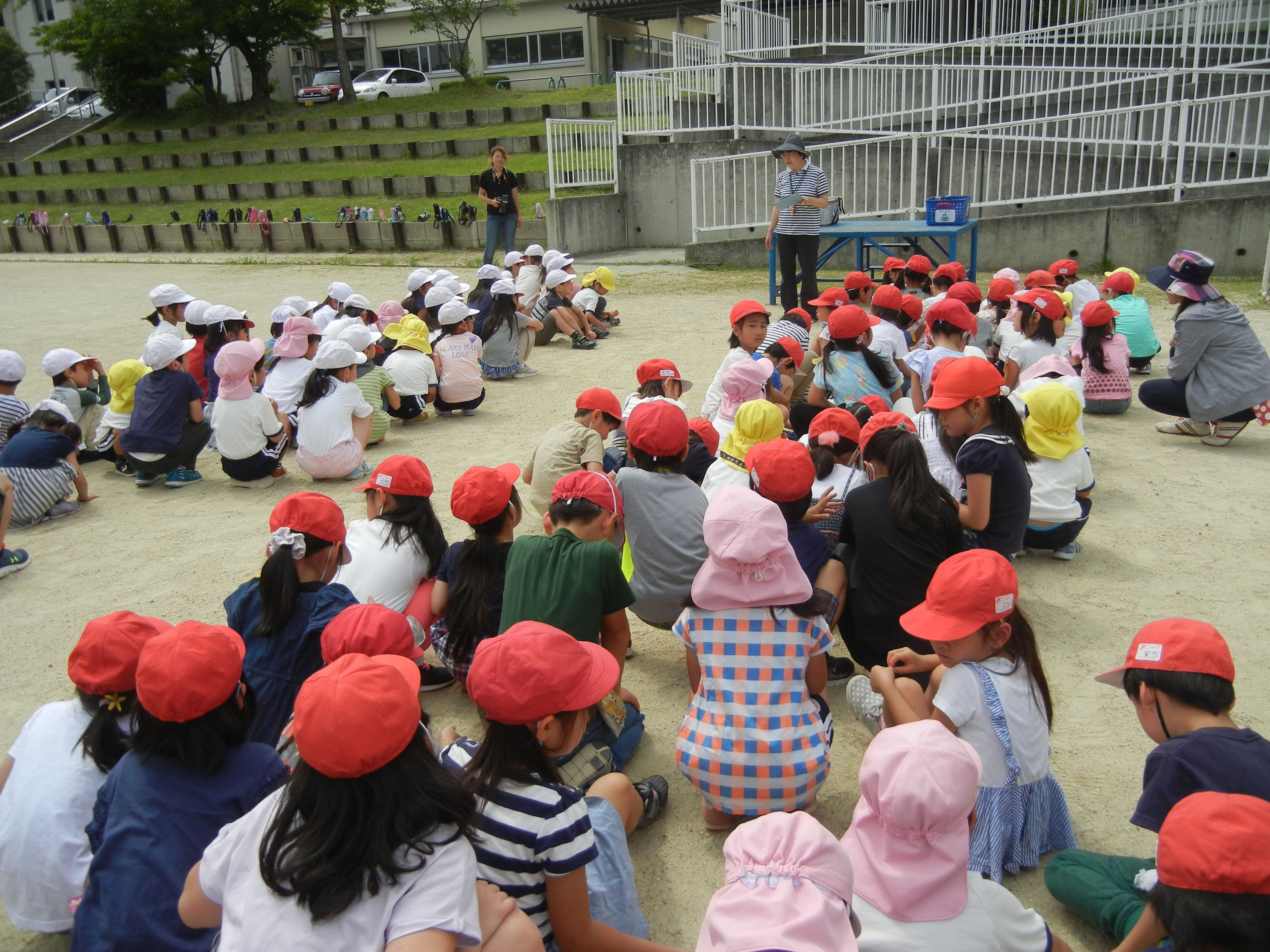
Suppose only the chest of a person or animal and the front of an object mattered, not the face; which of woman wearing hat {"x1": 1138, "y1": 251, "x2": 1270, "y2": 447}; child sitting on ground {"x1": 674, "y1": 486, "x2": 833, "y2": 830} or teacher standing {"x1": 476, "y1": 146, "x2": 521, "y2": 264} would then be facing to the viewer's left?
the woman wearing hat

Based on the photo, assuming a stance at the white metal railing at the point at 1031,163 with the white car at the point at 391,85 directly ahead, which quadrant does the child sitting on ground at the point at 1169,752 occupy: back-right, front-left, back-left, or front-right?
back-left

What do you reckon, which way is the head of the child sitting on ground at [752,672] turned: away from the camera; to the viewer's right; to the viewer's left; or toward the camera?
away from the camera

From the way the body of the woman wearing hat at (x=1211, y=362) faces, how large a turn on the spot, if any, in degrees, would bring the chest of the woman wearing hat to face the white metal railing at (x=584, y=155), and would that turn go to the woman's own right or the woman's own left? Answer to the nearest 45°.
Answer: approximately 45° to the woman's own right

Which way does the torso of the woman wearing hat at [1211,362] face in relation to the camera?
to the viewer's left

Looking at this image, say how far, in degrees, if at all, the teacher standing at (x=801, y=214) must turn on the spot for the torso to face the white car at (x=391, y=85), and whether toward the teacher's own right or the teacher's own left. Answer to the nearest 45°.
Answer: approximately 90° to the teacher's own right

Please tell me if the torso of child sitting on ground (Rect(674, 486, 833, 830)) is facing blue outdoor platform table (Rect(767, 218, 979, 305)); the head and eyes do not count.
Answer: yes

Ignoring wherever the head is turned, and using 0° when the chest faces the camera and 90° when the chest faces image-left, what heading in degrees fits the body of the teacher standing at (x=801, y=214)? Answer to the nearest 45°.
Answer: approximately 45°

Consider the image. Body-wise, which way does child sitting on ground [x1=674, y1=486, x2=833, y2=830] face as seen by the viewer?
away from the camera

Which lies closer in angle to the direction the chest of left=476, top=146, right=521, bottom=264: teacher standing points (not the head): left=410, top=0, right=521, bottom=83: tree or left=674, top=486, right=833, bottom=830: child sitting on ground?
the child sitting on ground

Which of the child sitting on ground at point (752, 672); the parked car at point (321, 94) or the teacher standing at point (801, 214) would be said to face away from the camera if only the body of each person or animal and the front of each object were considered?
the child sitting on ground

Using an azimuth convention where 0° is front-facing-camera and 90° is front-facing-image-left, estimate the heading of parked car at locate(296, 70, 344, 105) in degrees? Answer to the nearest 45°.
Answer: approximately 45°

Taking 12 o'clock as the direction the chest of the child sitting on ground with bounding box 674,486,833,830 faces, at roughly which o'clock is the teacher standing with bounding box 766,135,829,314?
The teacher standing is roughly at 12 o'clock from the child sitting on ground.

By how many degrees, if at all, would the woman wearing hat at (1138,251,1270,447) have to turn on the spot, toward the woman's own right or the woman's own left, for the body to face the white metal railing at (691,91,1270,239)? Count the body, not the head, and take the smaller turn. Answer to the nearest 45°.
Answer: approximately 90° to the woman's own right

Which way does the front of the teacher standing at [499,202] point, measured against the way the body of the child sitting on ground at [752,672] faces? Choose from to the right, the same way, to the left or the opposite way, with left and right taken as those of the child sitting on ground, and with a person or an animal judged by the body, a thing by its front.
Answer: the opposite way
